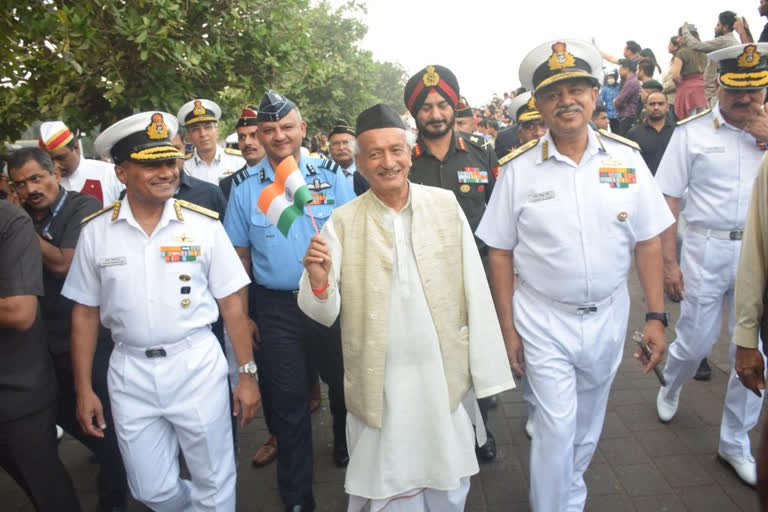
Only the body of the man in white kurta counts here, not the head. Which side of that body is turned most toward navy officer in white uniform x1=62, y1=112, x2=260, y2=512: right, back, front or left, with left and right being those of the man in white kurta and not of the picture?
right

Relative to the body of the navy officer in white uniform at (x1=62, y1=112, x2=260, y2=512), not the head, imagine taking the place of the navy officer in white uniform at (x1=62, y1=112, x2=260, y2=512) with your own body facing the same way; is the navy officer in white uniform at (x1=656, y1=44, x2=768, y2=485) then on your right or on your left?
on your left

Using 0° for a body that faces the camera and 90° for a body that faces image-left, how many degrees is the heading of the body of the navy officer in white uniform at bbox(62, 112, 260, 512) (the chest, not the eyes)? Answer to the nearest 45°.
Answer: approximately 0°

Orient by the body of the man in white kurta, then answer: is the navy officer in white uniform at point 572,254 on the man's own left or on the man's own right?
on the man's own left

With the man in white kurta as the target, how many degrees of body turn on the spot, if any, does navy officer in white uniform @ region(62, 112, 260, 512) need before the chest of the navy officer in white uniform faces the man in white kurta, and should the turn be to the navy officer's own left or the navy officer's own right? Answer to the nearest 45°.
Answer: approximately 45° to the navy officer's own left
